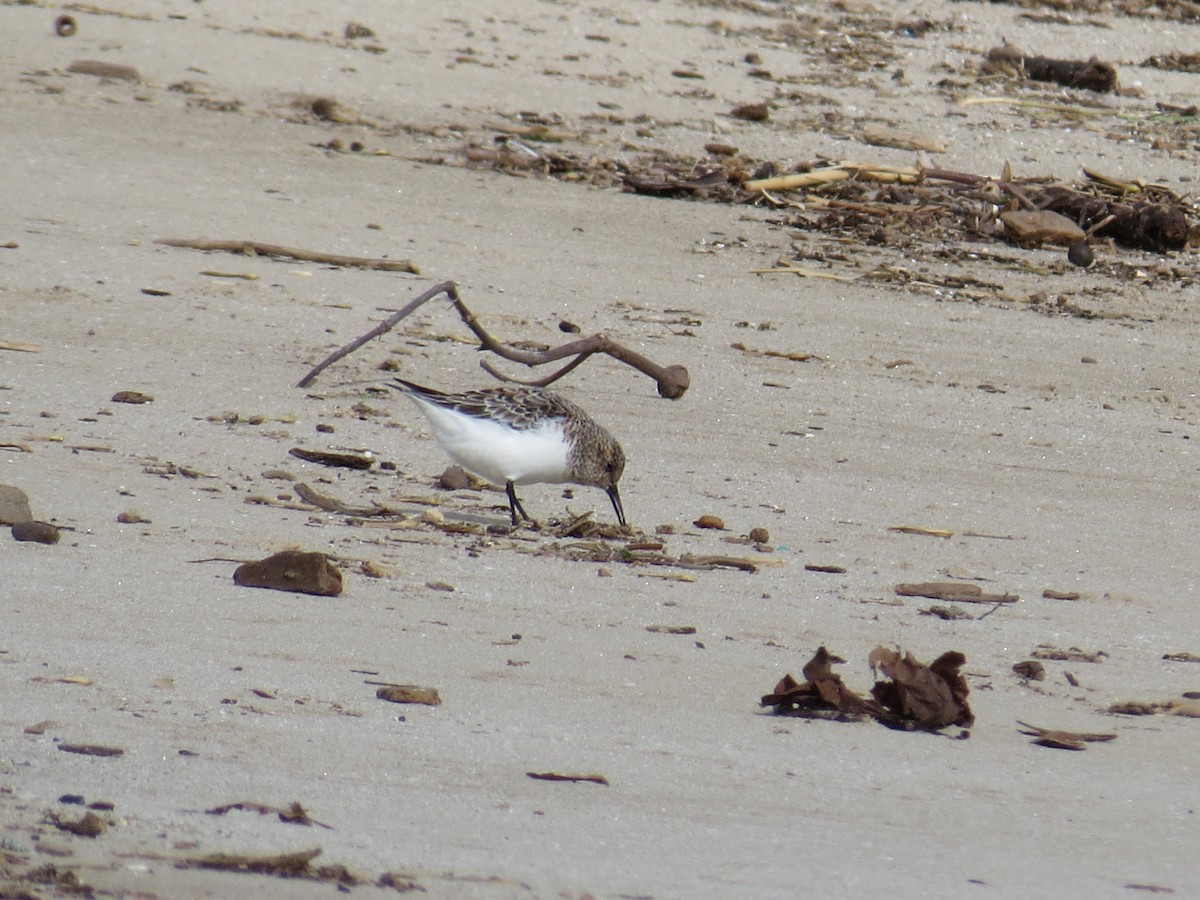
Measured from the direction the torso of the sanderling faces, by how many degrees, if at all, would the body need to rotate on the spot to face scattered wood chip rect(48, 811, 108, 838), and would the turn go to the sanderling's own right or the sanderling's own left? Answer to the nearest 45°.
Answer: approximately 90° to the sanderling's own right

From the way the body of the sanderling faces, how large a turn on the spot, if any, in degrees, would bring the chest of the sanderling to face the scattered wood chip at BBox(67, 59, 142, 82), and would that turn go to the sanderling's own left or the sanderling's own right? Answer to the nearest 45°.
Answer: approximately 135° to the sanderling's own left

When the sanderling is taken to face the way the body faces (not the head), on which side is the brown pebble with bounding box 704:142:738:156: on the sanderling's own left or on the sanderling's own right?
on the sanderling's own left

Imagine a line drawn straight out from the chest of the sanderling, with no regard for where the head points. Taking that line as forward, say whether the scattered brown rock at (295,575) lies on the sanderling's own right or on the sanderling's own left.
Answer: on the sanderling's own right

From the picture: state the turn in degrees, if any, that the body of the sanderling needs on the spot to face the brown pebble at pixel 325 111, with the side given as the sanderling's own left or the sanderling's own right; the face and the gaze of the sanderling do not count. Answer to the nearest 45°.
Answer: approximately 90° to the sanderling's own left

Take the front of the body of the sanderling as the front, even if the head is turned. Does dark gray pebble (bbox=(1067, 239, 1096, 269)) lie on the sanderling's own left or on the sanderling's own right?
on the sanderling's own left

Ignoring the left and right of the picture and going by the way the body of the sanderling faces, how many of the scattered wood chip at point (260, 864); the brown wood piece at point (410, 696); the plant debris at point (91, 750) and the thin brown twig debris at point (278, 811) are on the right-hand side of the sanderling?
4

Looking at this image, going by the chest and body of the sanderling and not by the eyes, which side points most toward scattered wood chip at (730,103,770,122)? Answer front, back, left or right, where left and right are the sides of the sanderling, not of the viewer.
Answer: left

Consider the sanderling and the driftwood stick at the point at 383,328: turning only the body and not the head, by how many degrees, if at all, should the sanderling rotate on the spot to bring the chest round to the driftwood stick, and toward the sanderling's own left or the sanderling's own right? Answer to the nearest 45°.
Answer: approximately 135° to the sanderling's own left

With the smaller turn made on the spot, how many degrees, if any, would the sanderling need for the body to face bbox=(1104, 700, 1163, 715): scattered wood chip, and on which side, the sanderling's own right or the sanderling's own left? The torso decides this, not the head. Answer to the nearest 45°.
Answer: approximately 45° to the sanderling's own right

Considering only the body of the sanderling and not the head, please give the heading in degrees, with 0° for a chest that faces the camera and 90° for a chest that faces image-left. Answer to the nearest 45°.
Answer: approximately 270°

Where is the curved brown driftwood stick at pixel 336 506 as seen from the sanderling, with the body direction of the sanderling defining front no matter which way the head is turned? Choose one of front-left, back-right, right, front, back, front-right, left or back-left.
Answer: back-right

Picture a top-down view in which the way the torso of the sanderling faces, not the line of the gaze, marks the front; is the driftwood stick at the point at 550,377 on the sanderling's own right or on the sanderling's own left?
on the sanderling's own left

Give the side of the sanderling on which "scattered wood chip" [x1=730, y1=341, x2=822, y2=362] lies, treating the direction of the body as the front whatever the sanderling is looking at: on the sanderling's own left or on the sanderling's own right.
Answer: on the sanderling's own left

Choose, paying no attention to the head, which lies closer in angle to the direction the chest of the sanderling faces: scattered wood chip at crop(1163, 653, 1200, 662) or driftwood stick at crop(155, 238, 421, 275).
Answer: the scattered wood chip
